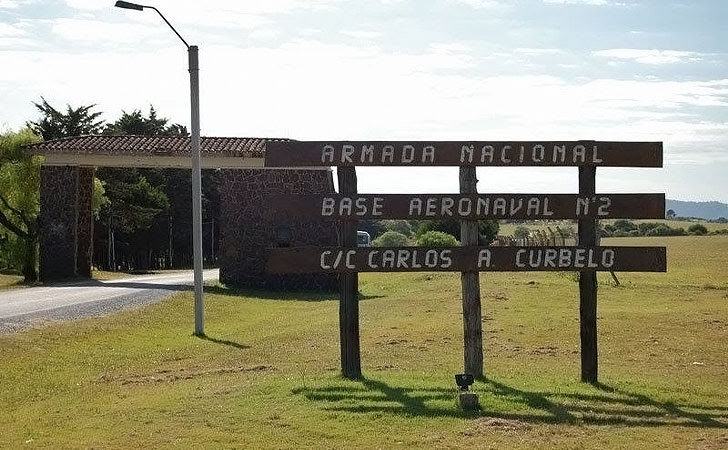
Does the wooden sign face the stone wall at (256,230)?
no

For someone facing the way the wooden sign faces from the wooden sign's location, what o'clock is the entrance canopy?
The entrance canopy is roughly at 5 o'clock from the wooden sign.

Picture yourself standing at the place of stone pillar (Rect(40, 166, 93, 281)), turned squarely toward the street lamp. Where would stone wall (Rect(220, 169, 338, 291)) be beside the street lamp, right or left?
left

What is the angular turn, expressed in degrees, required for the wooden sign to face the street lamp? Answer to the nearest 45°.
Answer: approximately 135° to its right

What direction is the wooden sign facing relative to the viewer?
toward the camera

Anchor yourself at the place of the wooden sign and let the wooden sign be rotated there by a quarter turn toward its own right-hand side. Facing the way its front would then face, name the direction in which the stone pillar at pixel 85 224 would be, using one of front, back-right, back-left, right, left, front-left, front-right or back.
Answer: front-right

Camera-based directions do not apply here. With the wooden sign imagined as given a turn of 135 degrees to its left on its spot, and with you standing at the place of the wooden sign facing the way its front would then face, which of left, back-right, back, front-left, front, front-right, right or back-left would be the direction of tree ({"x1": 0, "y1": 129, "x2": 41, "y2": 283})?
left
